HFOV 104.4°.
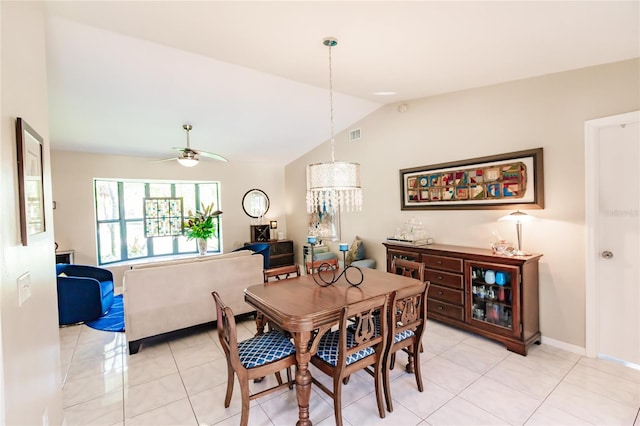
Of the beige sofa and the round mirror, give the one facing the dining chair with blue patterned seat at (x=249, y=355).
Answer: the round mirror

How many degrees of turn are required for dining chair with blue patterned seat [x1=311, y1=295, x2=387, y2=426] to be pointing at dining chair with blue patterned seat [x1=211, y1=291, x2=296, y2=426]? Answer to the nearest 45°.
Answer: approximately 45° to its left

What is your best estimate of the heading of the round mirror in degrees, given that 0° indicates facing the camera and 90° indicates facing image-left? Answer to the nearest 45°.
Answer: approximately 0°

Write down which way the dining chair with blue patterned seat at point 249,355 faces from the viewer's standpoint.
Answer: facing away from the viewer and to the right of the viewer

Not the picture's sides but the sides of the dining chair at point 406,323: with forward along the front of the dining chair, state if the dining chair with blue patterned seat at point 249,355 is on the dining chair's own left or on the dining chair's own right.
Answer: on the dining chair's own left

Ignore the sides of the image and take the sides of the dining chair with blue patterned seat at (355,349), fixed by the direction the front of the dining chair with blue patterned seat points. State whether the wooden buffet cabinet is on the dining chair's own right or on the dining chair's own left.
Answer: on the dining chair's own right

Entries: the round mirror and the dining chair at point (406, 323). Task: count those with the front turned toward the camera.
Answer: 1

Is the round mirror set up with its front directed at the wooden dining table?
yes

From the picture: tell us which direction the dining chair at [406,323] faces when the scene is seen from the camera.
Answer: facing away from the viewer and to the left of the viewer

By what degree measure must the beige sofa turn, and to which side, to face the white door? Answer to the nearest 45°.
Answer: approximately 180°

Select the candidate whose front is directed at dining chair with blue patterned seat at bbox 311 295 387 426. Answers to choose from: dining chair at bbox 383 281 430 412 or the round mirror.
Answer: the round mirror
